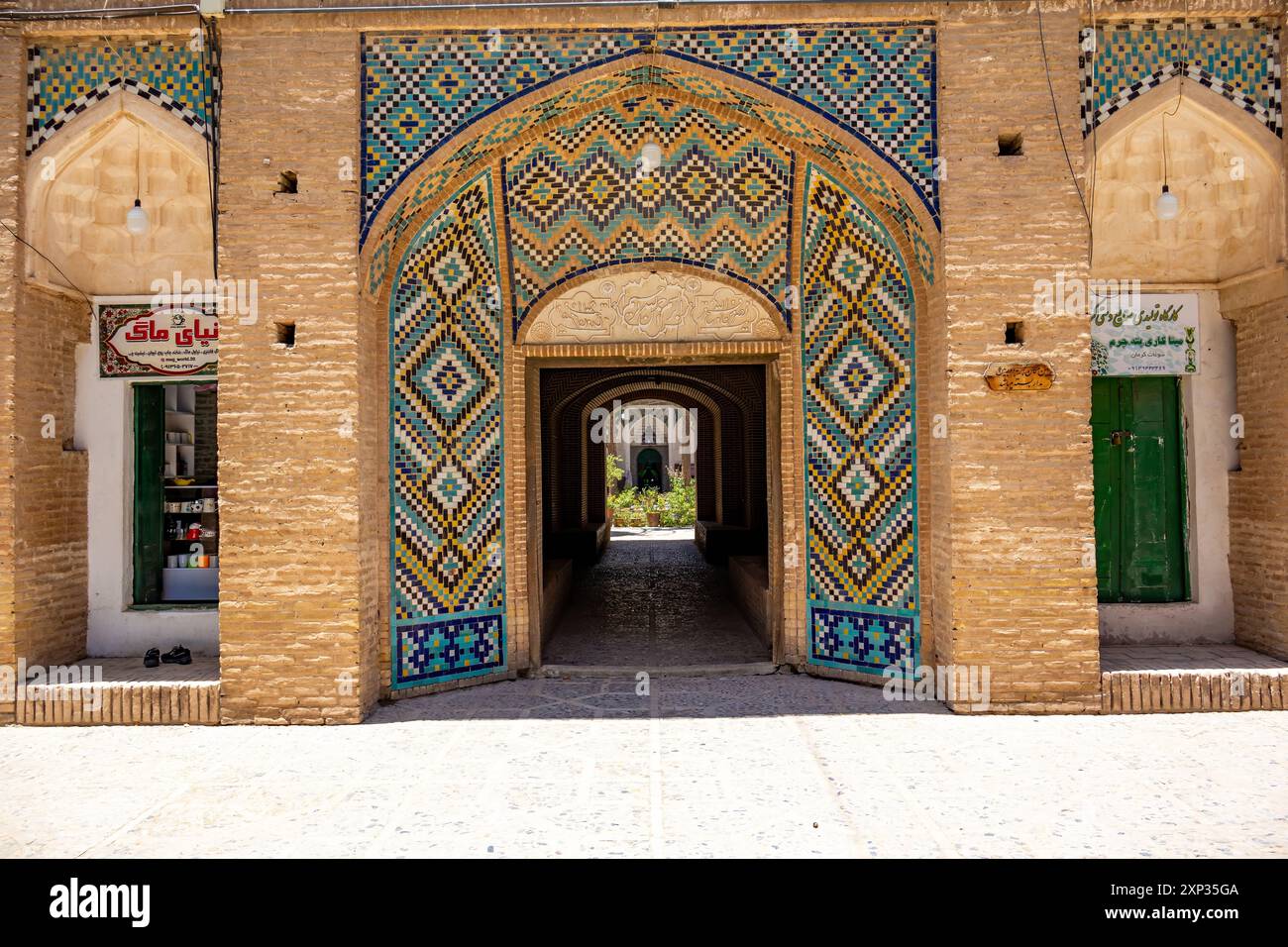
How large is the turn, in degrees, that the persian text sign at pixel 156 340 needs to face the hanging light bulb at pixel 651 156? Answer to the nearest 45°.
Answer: approximately 45° to its left

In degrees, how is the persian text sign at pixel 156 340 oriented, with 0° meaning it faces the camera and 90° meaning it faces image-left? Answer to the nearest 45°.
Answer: approximately 0°

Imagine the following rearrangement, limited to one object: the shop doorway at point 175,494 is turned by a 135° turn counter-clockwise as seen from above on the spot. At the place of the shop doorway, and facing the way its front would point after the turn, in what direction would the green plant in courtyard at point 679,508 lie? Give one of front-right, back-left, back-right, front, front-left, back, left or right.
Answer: front

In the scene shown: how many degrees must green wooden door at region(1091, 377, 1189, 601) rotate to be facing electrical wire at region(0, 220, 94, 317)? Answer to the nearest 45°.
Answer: approximately 45° to its right

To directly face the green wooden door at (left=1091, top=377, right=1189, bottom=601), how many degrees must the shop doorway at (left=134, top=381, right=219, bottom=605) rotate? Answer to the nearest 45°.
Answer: approximately 45° to its left

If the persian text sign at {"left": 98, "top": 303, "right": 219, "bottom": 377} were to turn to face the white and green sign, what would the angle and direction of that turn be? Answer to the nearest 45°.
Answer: approximately 45° to its left

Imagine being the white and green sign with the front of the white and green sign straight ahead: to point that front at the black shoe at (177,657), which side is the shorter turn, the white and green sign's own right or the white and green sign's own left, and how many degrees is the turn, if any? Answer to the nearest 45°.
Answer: approximately 45° to the white and green sign's own right

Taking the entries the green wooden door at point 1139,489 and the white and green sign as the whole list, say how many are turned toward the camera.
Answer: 2

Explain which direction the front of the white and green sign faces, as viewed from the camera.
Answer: facing the viewer
